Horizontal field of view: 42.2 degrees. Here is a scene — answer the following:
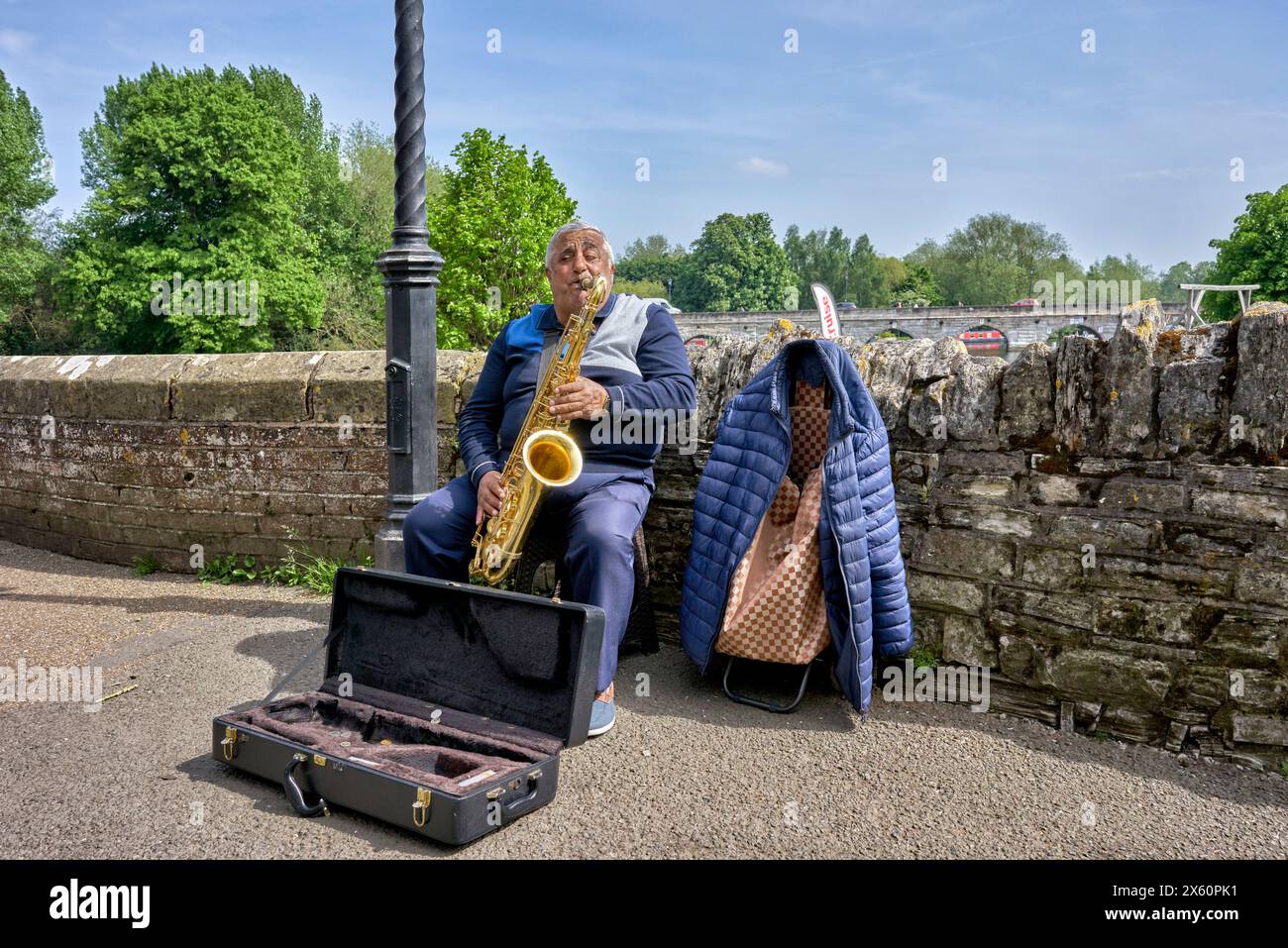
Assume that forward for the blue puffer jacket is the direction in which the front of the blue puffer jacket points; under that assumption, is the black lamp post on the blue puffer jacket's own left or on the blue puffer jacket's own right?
on the blue puffer jacket's own right

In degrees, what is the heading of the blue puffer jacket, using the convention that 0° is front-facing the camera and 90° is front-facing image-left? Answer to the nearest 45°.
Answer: approximately 0°

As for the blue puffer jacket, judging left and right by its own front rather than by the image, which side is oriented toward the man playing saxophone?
right

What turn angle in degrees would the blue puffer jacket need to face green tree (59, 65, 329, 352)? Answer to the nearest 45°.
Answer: approximately 135° to its right

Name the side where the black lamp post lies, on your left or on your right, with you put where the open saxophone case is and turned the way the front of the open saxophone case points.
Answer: on your right

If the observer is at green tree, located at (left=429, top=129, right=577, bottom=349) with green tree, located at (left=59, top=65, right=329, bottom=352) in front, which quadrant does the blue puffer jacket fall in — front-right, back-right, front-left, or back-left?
back-left

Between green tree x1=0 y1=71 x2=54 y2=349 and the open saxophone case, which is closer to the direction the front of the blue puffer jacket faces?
the open saxophone case

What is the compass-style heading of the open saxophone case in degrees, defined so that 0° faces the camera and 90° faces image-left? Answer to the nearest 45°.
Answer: approximately 45°

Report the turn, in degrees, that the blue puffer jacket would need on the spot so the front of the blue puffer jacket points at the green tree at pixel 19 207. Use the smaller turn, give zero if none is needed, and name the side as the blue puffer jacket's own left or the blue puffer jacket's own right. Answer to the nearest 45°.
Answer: approximately 135° to the blue puffer jacket's own right

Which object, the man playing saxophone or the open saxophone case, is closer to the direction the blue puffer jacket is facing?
the open saxophone case

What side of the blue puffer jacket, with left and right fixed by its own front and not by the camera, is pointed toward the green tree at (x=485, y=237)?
back

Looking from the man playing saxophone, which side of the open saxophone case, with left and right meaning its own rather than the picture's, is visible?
back
